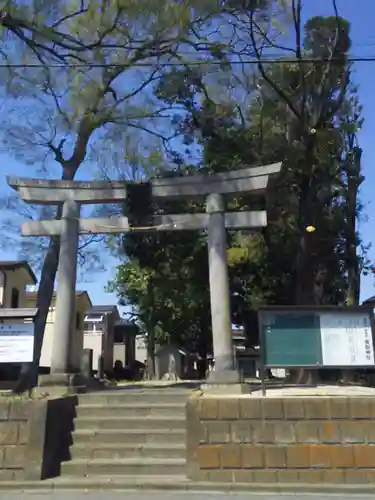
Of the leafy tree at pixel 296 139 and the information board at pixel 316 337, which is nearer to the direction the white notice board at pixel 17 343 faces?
the information board

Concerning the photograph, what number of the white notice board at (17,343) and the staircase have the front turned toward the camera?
2

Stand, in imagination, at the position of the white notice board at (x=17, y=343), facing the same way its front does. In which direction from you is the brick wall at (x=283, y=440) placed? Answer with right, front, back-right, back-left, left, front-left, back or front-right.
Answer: front-left

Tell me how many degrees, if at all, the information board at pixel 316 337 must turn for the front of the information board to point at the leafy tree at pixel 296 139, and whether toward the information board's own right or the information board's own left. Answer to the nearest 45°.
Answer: approximately 180°

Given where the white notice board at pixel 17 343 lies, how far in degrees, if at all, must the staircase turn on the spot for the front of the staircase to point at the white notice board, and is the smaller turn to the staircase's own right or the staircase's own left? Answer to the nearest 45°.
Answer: approximately 90° to the staircase's own right

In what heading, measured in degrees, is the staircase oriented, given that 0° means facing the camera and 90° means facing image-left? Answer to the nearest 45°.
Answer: approximately 0°

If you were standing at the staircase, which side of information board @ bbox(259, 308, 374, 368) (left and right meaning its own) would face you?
right

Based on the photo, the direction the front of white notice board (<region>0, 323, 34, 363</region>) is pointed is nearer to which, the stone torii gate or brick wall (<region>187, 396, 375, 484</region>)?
the brick wall

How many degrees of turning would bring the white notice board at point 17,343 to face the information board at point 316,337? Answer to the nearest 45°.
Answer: approximately 45° to its left

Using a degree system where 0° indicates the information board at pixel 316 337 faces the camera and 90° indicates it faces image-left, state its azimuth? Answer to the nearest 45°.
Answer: approximately 0°
